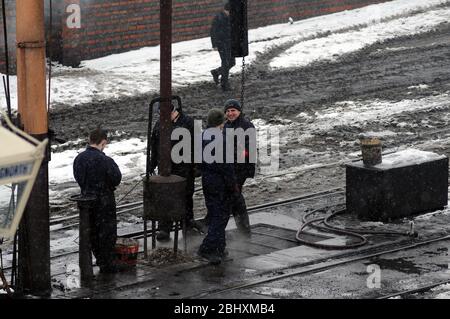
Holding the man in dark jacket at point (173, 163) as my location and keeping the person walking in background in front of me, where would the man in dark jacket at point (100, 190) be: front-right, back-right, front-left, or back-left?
back-left

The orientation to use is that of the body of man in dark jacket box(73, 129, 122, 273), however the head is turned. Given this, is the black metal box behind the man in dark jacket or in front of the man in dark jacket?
in front

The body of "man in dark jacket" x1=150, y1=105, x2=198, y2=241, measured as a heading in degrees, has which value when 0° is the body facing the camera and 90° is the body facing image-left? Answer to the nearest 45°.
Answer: approximately 0°

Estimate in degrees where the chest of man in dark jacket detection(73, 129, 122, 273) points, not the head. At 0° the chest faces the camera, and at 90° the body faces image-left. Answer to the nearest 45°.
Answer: approximately 225°

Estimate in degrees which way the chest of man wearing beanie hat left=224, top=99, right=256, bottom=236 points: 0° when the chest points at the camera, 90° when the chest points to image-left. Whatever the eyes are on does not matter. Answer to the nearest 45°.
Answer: approximately 45°

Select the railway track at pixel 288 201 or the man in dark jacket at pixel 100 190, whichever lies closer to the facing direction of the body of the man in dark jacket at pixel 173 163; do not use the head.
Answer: the man in dark jacket

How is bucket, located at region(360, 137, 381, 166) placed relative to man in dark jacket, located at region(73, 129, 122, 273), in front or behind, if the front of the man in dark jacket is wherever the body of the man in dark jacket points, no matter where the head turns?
in front
